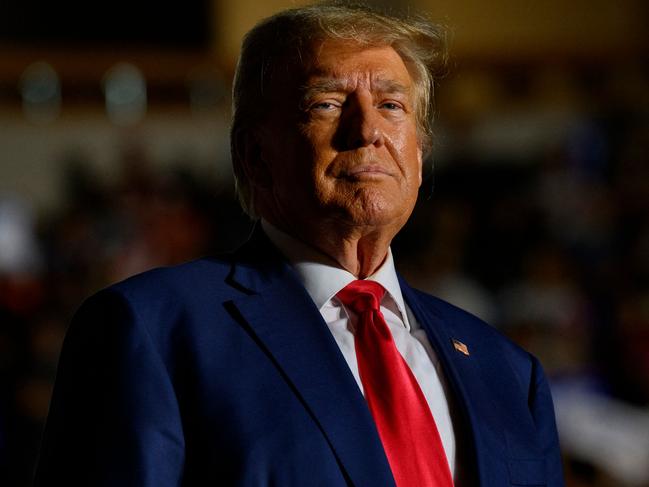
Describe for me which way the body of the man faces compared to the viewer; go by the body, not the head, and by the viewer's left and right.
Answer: facing the viewer and to the right of the viewer

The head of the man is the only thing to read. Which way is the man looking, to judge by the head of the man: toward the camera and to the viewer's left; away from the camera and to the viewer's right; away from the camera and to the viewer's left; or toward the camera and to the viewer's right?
toward the camera and to the viewer's right
